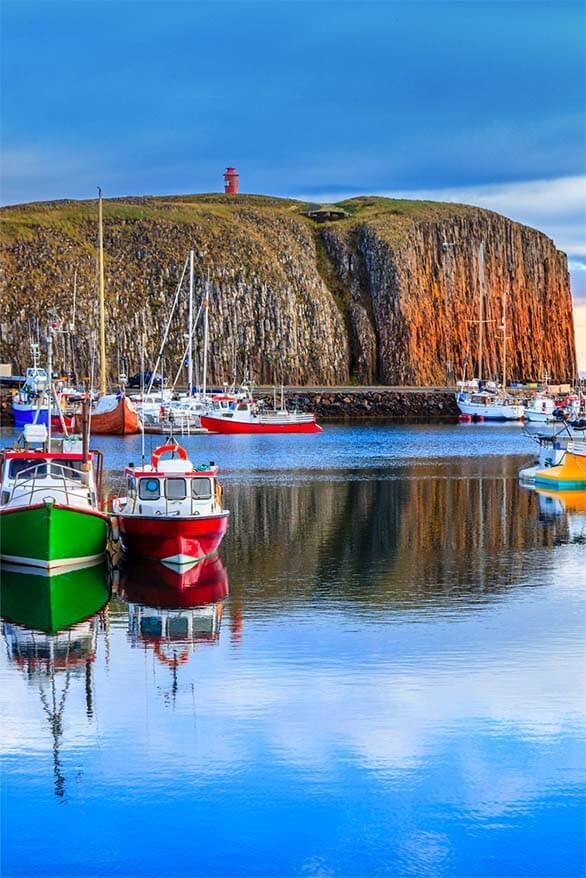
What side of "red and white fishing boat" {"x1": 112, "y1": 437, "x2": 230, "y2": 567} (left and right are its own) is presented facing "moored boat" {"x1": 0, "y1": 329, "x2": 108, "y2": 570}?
right

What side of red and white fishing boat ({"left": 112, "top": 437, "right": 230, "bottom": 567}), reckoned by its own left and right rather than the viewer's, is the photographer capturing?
front

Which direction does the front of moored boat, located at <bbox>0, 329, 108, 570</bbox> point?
toward the camera

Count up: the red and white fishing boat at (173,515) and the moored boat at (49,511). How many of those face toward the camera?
2

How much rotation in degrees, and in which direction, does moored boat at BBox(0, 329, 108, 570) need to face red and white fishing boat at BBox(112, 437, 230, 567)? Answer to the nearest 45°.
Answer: approximately 90° to its left
